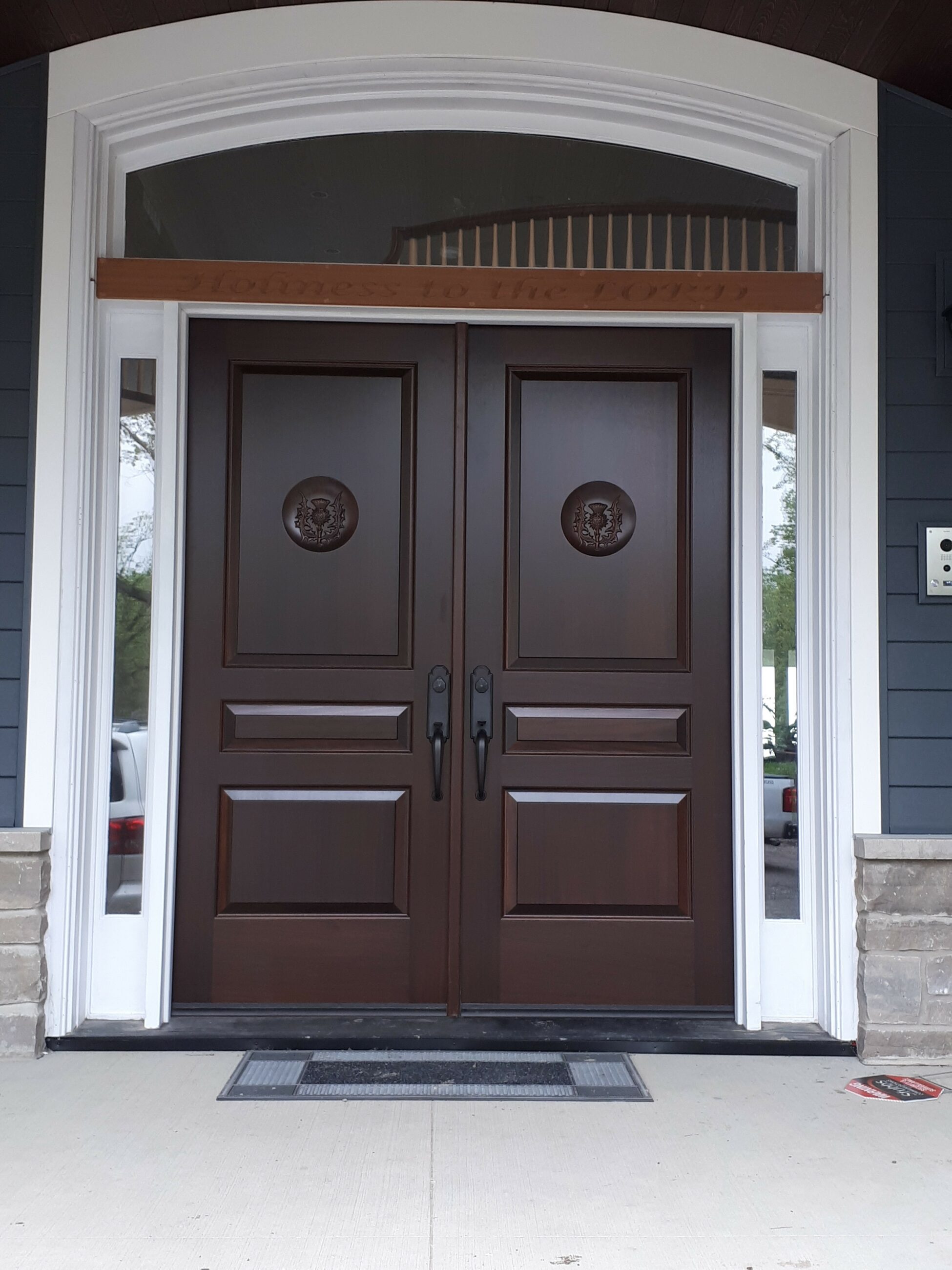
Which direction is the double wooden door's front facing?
toward the camera

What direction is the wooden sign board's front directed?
toward the camera

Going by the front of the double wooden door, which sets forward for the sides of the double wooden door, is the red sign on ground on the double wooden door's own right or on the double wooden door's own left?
on the double wooden door's own left
